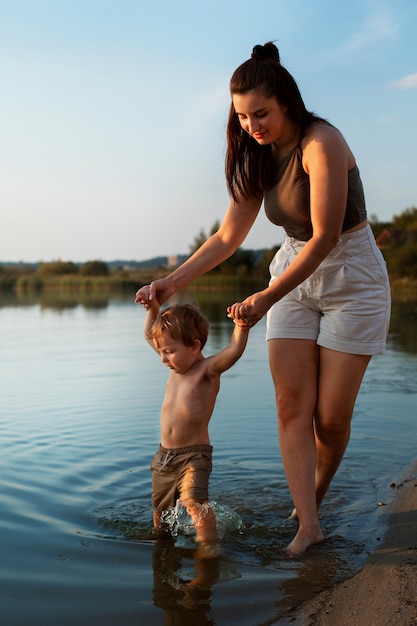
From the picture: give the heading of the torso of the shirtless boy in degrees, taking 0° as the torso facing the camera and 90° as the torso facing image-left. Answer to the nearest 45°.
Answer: approximately 45°

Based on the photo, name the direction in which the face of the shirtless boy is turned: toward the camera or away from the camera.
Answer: toward the camera

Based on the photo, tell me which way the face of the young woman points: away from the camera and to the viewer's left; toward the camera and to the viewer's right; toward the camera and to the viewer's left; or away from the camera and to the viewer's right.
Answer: toward the camera and to the viewer's left

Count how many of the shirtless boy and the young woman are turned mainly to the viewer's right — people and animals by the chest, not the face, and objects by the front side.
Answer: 0

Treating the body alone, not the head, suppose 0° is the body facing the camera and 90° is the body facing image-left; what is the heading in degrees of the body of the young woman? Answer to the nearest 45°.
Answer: approximately 45°

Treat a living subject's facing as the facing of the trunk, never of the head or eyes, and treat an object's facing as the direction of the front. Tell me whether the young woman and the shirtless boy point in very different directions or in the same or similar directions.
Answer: same or similar directions
